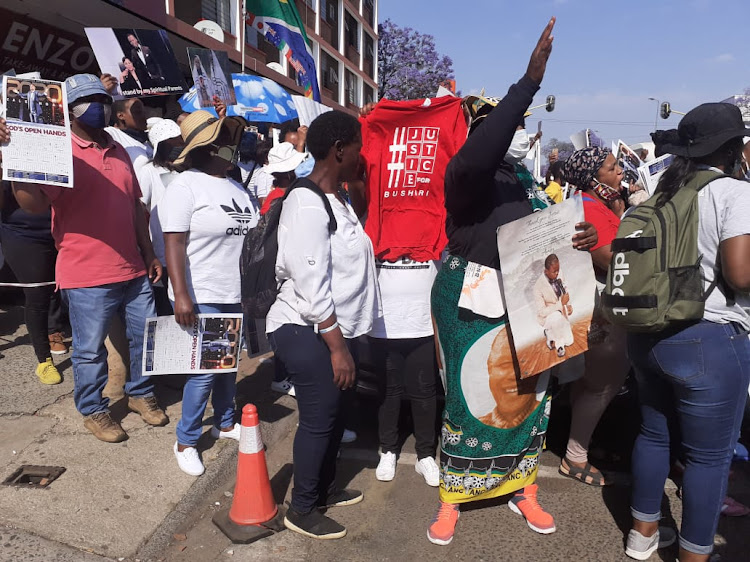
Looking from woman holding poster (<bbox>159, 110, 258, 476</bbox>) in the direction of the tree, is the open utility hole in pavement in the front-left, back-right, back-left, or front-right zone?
back-left

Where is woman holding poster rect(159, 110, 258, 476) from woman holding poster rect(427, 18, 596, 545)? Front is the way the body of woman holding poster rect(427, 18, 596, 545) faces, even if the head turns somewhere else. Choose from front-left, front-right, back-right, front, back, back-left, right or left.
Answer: back-right

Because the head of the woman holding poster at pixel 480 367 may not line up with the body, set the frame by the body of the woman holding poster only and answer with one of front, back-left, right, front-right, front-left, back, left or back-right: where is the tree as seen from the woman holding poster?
back-left

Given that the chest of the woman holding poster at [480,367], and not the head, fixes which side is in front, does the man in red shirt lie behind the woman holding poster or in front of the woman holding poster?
behind
